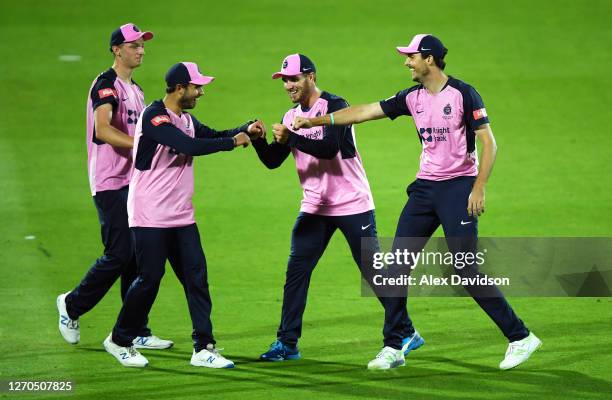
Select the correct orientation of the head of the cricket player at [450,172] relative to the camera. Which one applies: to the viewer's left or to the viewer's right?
to the viewer's left

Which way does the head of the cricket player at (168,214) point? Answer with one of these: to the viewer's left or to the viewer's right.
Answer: to the viewer's right

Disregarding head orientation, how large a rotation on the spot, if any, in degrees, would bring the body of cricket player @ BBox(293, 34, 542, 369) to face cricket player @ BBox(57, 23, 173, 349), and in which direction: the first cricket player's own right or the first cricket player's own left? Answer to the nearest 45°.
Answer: approximately 45° to the first cricket player's own right

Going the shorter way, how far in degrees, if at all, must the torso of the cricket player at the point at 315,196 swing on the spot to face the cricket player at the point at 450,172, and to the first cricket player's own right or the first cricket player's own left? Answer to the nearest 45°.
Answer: approximately 135° to the first cricket player's own left
